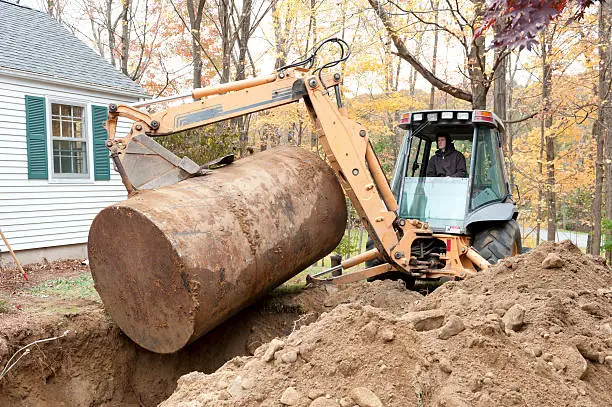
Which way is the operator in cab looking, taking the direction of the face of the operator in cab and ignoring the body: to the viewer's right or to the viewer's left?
to the viewer's left

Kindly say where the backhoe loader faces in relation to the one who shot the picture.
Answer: facing away from the viewer and to the right of the viewer

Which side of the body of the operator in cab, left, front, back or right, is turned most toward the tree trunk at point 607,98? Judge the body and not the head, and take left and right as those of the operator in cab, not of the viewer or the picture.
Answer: back

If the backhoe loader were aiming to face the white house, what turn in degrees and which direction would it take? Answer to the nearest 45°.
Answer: approximately 90° to its left

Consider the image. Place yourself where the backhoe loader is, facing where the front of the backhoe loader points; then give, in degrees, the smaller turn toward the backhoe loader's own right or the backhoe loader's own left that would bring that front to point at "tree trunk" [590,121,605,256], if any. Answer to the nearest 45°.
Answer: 0° — it already faces it

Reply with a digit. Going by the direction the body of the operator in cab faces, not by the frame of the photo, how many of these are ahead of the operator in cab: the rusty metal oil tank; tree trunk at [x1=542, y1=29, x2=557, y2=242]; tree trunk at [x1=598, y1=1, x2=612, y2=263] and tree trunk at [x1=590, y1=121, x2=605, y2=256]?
1

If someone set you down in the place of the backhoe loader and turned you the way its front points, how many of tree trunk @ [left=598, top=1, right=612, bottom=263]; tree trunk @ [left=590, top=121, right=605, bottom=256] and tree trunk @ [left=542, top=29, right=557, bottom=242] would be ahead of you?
3

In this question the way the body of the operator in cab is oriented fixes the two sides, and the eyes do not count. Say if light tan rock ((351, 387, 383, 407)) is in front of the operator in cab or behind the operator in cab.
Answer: in front

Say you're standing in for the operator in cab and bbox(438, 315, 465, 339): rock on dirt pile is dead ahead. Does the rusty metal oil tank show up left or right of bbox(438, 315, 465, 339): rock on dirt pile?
right

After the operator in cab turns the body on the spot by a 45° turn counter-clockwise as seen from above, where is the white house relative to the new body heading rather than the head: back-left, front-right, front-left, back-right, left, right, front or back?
right

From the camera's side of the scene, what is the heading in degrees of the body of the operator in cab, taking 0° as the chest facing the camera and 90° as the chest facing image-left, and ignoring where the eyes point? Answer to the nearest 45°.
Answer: approximately 45°

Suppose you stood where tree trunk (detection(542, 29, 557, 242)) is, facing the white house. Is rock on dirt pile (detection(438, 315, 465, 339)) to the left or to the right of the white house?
left
